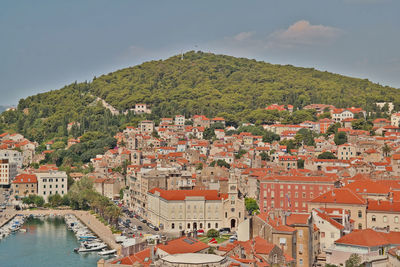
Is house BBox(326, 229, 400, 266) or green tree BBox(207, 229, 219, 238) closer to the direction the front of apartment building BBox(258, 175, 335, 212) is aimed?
the house

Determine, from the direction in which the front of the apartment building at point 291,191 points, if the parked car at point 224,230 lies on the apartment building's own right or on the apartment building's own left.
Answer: on the apartment building's own right

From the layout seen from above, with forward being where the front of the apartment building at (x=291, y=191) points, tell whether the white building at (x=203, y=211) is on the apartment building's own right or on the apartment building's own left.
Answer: on the apartment building's own right

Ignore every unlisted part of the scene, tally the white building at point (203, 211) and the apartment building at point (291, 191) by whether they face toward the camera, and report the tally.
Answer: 2

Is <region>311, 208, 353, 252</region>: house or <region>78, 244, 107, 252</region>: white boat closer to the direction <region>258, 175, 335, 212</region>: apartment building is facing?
the house

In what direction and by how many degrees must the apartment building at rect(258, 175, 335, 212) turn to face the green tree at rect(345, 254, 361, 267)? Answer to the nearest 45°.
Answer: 0° — it already faces it

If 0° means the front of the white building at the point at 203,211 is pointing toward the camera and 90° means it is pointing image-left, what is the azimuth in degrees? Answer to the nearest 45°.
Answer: approximately 0°

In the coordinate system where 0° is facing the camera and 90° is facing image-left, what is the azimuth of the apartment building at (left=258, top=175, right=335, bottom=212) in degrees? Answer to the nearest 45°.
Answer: approximately 0°
